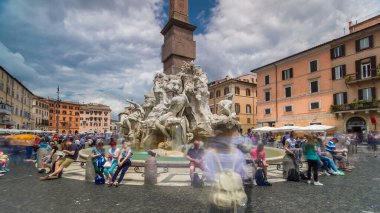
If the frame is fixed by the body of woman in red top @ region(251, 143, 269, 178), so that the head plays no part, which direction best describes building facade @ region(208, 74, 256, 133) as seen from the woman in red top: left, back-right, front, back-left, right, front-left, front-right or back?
back

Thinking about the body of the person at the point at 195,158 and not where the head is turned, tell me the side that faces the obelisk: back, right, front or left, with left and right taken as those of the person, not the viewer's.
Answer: back

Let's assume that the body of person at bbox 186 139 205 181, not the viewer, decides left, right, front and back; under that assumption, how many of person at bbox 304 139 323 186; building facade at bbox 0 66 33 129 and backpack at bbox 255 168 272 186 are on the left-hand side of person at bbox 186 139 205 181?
2

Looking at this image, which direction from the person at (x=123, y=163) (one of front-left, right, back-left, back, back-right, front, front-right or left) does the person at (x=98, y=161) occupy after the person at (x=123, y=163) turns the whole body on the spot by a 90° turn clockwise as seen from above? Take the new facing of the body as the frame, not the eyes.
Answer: front

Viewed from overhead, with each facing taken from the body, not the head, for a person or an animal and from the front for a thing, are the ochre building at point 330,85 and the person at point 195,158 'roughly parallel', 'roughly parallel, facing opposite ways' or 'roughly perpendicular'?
roughly perpendicular
